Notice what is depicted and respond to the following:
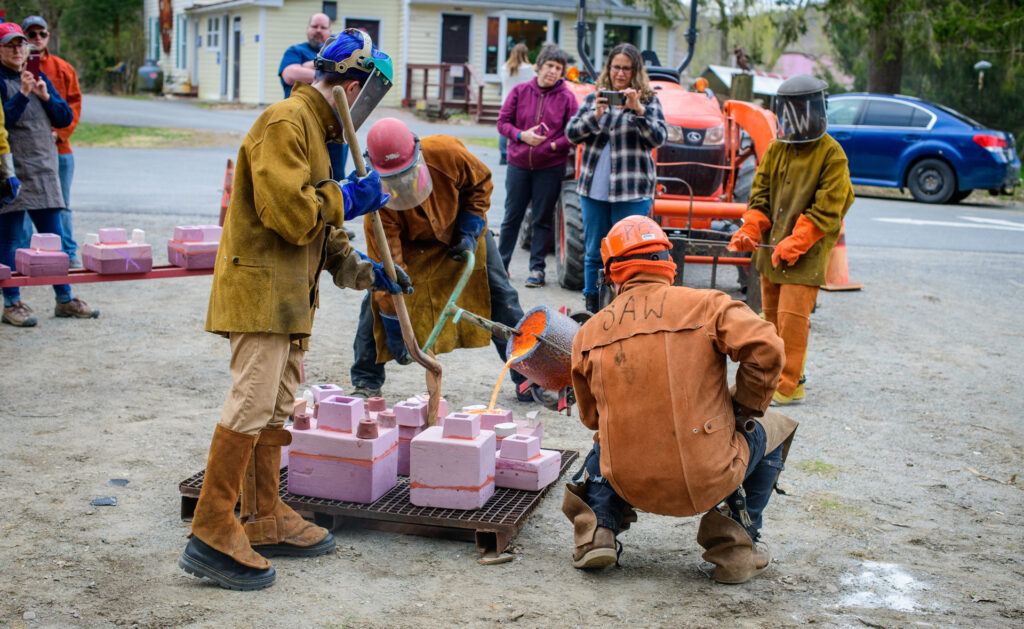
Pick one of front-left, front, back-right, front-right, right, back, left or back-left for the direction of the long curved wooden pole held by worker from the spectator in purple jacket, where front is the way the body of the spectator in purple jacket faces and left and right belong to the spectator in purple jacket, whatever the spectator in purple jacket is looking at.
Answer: front

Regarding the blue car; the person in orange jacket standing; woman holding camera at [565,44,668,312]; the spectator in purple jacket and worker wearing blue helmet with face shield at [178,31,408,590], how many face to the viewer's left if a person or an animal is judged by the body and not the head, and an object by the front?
1

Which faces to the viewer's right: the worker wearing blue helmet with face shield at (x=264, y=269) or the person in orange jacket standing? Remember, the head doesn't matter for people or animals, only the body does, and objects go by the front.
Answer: the worker wearing blue helmet with face shield

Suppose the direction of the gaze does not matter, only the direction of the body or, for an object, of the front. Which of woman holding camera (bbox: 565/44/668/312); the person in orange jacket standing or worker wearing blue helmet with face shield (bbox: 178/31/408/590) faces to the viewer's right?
the worker wearing blue helmet with face shield

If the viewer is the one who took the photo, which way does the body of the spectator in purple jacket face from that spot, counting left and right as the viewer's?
facing the viewer

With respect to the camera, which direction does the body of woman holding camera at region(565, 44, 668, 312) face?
toward the camera

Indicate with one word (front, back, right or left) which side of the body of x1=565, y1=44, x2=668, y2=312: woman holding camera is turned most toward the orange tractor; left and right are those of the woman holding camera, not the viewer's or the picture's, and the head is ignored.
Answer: back

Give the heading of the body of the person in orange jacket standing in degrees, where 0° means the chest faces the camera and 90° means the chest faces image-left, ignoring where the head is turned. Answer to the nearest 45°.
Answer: approximately 0°

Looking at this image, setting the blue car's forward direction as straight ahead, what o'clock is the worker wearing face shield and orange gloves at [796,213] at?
The worker wearing face shield and orange gloves is roughly at 9 o'clock from the blue car.

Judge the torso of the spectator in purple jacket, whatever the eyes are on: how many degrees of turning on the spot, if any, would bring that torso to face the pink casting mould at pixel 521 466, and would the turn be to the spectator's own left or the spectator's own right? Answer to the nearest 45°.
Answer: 0° — they already face it

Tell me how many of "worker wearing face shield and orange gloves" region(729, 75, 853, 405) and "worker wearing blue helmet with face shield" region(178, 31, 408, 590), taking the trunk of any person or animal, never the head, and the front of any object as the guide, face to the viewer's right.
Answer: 1

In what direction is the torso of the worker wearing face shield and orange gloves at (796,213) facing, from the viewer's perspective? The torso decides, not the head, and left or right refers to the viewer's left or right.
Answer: facing the viewer and to the left of the viewer

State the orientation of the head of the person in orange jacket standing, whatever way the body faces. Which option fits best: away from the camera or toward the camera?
toward the camera

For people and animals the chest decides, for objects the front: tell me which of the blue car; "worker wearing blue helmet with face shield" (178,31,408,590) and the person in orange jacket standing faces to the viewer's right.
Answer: the worker wearing blue helmet with face shield

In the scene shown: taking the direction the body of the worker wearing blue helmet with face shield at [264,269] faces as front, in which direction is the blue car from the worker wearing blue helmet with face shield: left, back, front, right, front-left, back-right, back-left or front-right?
front-left

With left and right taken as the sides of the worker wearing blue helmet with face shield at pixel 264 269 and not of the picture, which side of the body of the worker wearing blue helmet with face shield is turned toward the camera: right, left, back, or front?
right

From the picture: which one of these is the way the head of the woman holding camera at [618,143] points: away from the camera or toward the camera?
toward the camera

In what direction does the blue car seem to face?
to the viewer's left

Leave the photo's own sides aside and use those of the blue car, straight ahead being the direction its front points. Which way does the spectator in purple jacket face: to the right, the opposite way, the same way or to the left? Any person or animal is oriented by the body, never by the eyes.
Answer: to the left

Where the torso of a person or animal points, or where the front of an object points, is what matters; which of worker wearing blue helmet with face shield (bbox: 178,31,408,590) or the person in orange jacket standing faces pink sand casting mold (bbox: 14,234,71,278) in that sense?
the person in orange jacket standing
